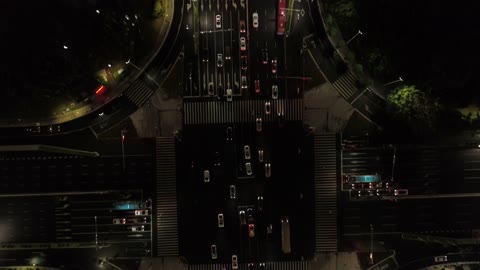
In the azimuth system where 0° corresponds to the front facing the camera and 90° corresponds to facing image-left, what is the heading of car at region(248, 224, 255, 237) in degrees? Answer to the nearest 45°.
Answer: approximately 180°

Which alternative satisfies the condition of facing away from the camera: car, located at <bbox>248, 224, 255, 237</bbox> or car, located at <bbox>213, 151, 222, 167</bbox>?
car, located at <bbox>248, 224, 255, 237</bbox>

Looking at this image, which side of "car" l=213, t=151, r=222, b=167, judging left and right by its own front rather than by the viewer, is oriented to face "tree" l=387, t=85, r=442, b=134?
left

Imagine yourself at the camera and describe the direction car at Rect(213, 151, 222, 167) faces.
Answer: facing the viewer

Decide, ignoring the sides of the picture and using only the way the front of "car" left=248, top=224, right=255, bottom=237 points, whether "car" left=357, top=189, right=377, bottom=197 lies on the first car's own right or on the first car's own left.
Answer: on the first car's own right

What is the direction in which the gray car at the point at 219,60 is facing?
toward the camera

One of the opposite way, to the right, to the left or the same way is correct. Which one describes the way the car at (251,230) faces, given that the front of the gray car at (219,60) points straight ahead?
the opposite way

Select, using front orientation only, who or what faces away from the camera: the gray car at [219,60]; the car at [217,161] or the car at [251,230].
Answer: the car at [251,230]
